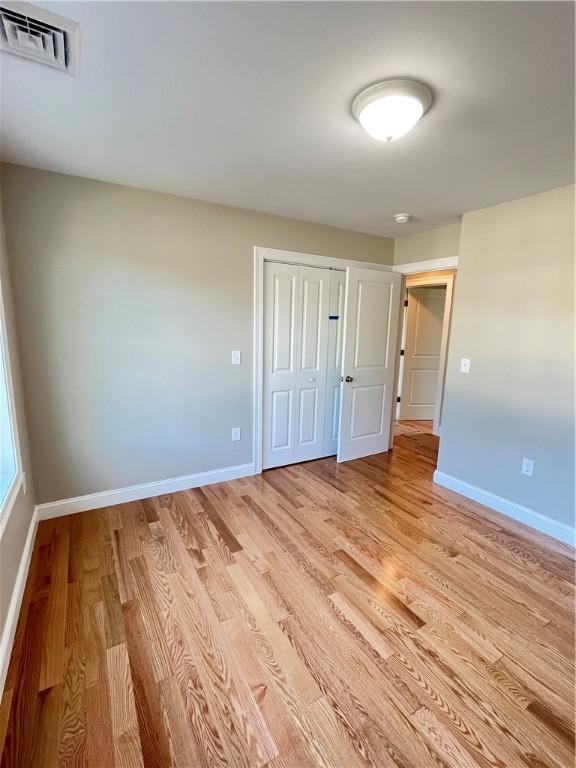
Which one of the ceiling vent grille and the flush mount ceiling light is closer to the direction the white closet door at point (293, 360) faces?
the flush mount ceiling light

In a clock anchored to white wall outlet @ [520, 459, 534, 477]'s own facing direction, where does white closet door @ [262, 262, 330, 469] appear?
The white closet door is roughly at 1 o'clock from the white wall outlet.

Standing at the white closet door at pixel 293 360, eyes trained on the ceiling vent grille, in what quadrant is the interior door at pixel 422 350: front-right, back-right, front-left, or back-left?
back-left

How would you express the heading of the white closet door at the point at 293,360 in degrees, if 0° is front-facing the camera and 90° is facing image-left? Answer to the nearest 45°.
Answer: approximately 315°

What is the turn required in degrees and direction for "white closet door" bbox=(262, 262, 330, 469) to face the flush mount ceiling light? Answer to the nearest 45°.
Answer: approximately 45° to its right

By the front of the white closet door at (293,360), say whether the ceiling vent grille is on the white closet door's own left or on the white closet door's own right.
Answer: on the white closet door's own right

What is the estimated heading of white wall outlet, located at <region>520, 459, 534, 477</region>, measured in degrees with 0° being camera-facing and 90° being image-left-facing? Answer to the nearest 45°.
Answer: approximately 45°

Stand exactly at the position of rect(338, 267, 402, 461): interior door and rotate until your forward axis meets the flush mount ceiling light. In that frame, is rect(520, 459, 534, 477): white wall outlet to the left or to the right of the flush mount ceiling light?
left

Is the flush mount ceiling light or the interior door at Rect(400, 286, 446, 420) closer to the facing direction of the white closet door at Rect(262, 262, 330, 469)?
the flush mount ceiling light

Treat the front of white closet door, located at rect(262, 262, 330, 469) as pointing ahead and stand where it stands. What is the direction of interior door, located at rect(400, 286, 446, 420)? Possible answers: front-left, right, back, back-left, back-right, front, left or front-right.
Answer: left

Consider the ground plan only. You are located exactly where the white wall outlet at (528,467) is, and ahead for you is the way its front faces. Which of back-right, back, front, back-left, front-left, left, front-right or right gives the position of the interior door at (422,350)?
right
